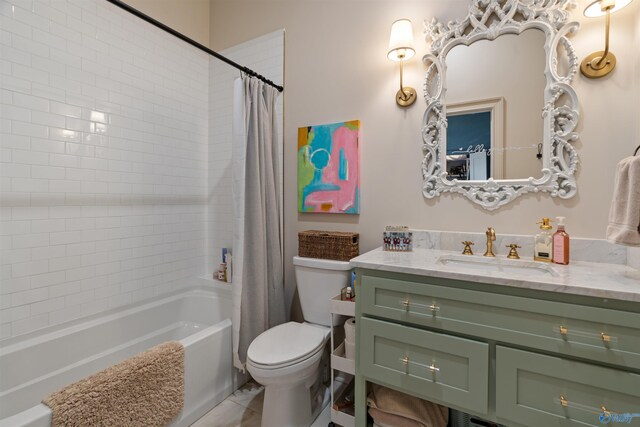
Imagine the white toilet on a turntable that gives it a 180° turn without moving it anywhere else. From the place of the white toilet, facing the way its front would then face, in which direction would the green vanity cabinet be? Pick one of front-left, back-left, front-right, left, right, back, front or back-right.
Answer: right

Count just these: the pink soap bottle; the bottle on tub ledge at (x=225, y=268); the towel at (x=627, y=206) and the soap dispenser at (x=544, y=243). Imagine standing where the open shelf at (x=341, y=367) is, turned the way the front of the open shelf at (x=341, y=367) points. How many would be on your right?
1

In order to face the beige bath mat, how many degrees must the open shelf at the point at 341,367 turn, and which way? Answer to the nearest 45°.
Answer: approximately 45° to its right

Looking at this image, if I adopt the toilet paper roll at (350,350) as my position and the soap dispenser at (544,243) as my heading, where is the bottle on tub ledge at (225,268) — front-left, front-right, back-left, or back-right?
back-left

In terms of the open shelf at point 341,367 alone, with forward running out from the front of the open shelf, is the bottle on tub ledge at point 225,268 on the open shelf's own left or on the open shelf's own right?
on the open shelf's own right

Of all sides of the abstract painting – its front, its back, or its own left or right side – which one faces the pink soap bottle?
left

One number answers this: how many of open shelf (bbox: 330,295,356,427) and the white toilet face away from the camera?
0

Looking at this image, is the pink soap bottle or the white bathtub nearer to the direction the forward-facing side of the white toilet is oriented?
the white bathtub

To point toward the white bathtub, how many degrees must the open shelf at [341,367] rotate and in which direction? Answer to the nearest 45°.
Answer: approximately 45° to its right

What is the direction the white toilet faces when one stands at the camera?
facing the viewer and to the left of the viewer

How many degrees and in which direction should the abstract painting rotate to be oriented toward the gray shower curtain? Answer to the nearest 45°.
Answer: approximately 45° to its right

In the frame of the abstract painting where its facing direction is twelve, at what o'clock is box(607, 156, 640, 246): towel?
The towel is roughly at 9 o'clock from the abstract painting.
